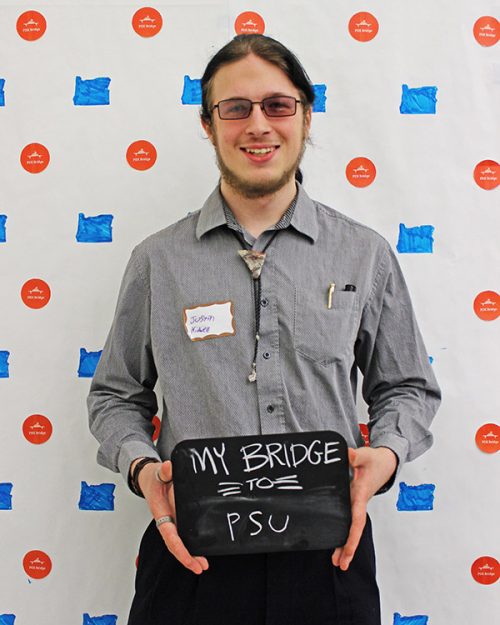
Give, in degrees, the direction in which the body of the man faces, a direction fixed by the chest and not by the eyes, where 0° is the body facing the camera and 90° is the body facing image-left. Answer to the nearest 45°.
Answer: approximately 0°
